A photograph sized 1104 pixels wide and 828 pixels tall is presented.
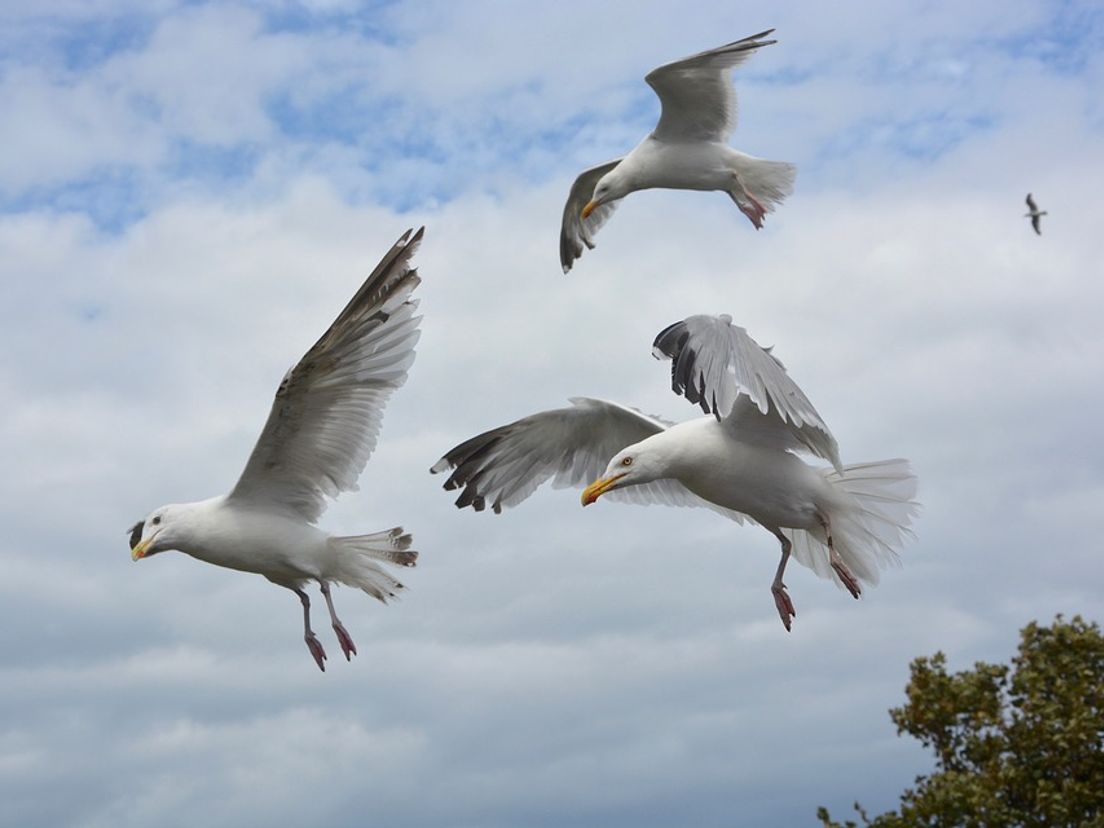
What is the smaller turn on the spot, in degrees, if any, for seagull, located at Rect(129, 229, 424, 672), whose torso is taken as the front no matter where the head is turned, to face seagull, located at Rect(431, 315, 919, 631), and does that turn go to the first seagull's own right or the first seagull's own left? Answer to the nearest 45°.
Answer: approximately 135° to the first seagull's own left

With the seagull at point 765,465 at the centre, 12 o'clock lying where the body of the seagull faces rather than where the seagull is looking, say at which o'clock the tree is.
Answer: The tree is roughly at 5 o'clock from the seagull.

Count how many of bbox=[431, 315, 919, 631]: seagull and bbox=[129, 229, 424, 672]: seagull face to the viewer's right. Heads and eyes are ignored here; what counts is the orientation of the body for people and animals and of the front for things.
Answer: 0

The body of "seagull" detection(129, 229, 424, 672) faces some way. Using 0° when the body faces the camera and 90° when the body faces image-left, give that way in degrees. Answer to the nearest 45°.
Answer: approximately 90°

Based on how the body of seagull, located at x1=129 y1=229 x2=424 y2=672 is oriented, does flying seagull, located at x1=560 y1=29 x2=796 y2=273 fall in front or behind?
behind

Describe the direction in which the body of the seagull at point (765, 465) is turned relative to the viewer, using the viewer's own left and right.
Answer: facing the viewer and to the left of the viewer
